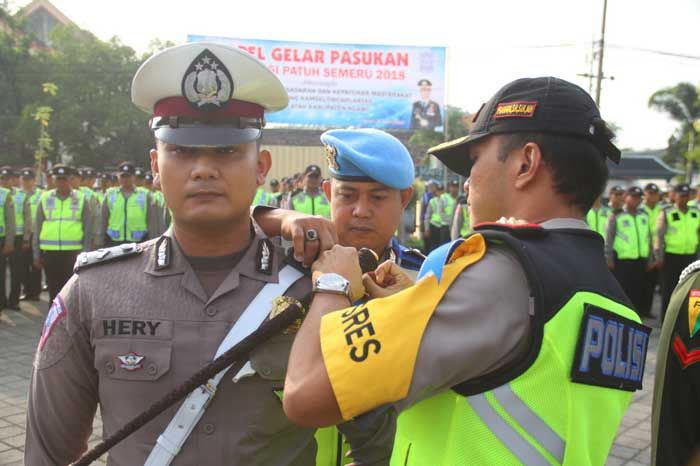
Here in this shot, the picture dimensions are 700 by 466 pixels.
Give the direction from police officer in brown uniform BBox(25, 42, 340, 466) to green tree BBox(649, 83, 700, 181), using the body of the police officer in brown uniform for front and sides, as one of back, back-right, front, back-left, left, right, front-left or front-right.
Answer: back-left

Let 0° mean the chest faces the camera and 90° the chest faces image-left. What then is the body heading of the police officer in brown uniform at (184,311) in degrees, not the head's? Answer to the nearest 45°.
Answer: approximately 0°

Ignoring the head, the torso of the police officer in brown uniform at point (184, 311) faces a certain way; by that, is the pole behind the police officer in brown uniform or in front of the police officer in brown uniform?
behind

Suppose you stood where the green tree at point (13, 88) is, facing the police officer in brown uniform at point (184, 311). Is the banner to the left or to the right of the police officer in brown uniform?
left

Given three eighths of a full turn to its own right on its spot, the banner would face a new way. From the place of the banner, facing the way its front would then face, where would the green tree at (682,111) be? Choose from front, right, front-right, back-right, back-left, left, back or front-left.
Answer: right

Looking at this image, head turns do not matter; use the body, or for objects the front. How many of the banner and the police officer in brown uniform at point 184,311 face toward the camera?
2

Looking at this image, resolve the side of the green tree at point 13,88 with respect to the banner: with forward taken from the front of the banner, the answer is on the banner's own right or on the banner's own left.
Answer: on the banner's own right

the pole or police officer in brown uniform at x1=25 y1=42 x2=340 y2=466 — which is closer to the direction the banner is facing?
the police officer in brown uniform

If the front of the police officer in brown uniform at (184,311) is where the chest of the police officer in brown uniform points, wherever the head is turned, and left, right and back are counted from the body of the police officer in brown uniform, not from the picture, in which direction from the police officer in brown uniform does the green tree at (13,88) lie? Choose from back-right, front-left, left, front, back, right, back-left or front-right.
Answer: back
